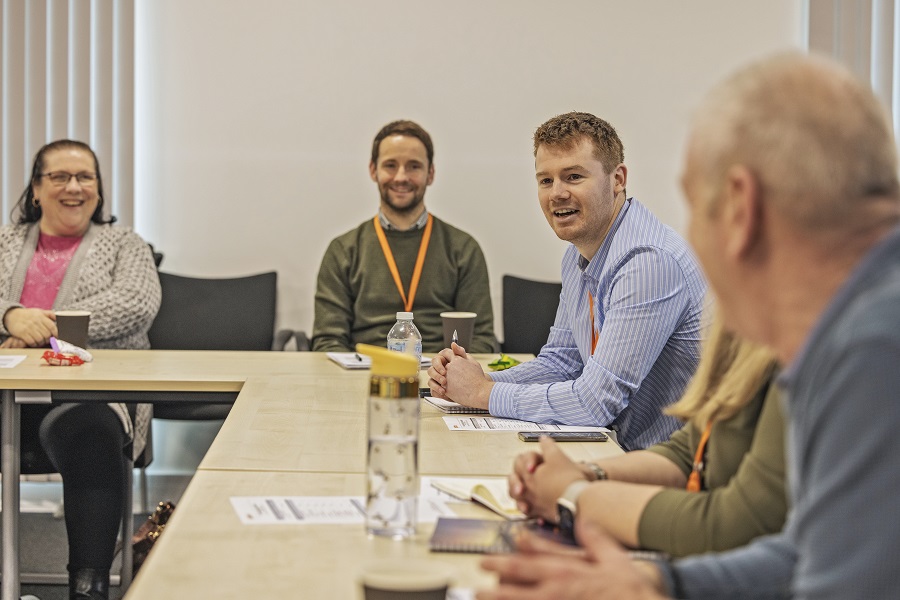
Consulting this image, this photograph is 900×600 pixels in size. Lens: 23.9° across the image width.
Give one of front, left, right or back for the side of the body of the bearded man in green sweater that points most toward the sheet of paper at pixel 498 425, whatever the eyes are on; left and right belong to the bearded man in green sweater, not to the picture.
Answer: front

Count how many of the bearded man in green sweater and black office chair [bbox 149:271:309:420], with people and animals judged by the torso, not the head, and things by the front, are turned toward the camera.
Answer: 2

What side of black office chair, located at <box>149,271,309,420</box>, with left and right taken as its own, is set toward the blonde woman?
front

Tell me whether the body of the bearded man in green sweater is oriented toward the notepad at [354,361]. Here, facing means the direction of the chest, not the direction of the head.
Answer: yes

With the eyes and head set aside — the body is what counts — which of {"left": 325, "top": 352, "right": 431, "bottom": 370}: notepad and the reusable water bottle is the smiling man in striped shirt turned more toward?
the reusable water bottle

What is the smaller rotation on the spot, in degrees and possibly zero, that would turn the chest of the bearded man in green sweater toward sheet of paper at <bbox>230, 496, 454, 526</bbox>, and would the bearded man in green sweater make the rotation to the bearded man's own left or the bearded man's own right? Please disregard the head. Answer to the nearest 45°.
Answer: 0° — they already face it

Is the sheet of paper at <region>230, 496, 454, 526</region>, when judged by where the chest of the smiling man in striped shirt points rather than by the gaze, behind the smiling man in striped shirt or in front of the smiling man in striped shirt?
in front

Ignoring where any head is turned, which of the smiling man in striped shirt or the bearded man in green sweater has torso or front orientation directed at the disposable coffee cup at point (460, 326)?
the bearded man in green sweater

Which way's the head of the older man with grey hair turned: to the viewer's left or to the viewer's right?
to the viewer's left

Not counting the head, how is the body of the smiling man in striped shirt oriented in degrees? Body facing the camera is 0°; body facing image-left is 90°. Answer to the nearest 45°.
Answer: approximately 45°
